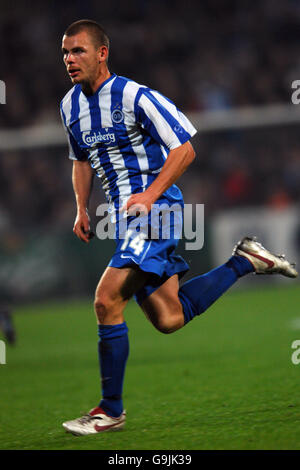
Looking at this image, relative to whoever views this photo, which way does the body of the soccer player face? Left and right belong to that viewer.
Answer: facing the viewer and to the left of the viewer
